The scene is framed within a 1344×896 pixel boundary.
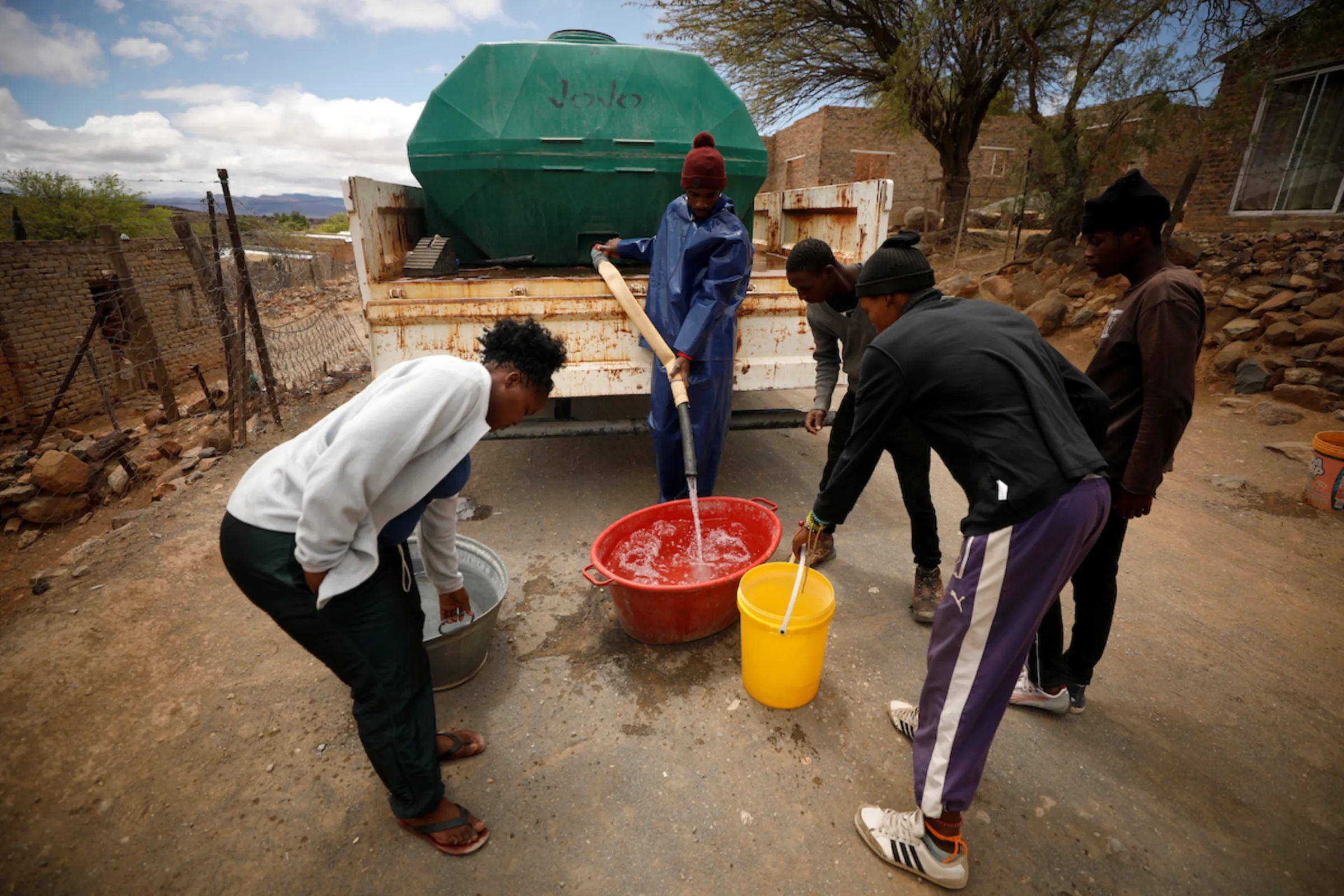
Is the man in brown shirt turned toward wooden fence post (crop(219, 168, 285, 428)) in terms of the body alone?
yes

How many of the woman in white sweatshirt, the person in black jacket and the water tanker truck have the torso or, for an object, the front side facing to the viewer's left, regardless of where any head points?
1

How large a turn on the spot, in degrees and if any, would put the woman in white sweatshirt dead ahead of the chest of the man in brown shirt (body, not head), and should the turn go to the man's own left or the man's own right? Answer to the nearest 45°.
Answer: approximately 45° to the man's own left

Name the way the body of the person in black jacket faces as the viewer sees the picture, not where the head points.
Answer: to the viewer's left

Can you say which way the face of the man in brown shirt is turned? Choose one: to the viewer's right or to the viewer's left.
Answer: to the viewer's left

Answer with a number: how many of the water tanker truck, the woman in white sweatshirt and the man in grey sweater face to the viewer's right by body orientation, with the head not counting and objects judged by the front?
1

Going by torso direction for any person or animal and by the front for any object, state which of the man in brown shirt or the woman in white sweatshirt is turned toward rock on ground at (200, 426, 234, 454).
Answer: the man in brown shirt

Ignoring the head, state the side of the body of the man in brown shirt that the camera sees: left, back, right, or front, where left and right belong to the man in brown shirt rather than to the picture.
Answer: left

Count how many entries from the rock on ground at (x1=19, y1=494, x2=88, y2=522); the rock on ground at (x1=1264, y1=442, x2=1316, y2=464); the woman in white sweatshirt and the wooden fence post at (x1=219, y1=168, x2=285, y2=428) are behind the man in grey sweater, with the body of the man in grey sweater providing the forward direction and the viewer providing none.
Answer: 1

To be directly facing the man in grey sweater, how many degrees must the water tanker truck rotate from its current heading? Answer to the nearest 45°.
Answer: approximately 135° to its right

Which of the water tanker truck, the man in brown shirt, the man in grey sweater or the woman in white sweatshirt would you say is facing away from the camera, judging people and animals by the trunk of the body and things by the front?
the water tanker truck

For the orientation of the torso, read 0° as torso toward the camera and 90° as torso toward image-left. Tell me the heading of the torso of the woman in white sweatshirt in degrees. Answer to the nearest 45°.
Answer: approximately 270°

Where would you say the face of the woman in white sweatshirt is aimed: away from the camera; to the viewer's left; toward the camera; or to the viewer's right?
to the viewer's right

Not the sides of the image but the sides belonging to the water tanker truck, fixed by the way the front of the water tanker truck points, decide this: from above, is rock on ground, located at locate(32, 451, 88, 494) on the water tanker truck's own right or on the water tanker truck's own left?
on the water tanker truck's own left

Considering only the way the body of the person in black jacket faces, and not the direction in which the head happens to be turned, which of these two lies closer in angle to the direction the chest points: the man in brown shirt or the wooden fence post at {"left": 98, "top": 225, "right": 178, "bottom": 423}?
the wooden fence post

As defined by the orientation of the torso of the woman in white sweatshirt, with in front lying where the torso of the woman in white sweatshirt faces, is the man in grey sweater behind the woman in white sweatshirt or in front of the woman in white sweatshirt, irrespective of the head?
in front

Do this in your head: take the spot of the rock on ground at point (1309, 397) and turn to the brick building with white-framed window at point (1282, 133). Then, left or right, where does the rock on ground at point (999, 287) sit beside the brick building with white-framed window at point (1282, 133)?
left

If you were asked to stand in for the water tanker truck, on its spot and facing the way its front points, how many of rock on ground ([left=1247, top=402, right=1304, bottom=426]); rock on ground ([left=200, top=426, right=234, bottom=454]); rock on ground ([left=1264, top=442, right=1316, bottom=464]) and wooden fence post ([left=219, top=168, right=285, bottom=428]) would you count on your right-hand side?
2

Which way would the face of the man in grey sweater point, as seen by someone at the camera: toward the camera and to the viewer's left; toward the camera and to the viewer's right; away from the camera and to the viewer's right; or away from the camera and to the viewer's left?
toward the camera and to the viewer's left
